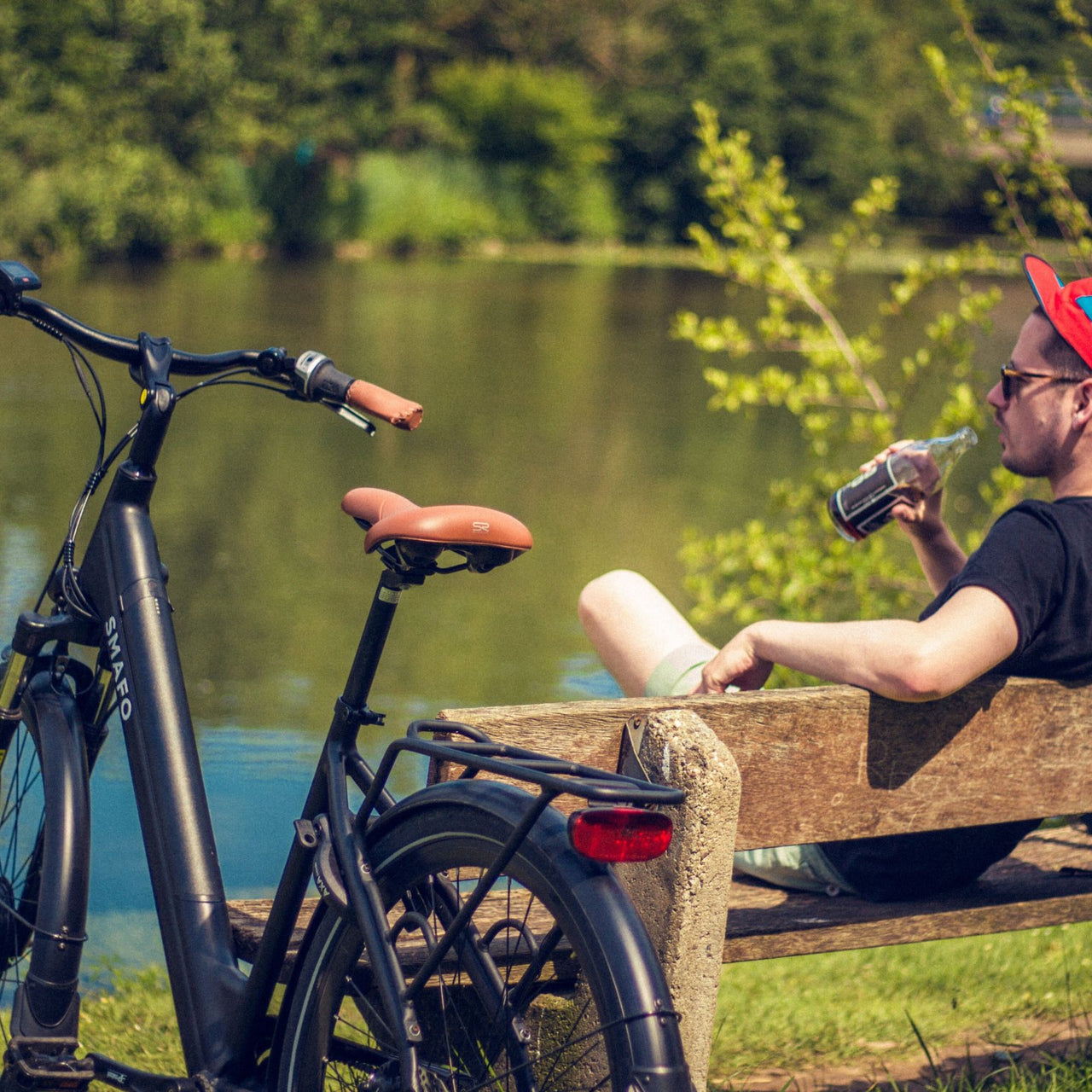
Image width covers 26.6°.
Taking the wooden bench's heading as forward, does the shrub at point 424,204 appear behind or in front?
in front

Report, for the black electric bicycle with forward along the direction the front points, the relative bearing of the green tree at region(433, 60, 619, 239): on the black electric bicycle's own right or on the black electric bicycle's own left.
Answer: on the black electric bicycle's own right

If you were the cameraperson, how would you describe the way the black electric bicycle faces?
facing away from the viewer and to the left of the viewer

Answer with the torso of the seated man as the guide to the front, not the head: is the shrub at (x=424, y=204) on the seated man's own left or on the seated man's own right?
on the seated man's own right

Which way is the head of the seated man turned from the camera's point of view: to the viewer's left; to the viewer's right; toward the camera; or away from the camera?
to the viewer's left

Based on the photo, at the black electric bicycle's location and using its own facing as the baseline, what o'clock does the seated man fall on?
The seated man is roughly at 4 o'clock from the black electric bicycle.

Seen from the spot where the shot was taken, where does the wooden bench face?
facing away from the viewer and to the left of the viewer

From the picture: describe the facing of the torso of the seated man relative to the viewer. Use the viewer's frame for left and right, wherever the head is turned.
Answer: facing to the left of the viewer
